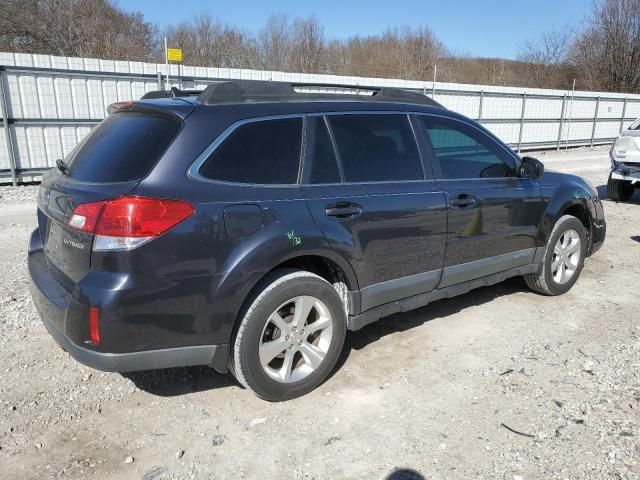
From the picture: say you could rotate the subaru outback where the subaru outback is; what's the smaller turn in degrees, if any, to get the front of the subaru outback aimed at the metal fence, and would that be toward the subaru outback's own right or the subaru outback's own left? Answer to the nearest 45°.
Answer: approximately 90° to the subaru outback's own left

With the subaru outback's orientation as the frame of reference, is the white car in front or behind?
in front

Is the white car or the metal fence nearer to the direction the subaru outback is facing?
the white car

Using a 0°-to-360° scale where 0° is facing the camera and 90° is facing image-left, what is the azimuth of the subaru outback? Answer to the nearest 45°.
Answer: approximately 225°
